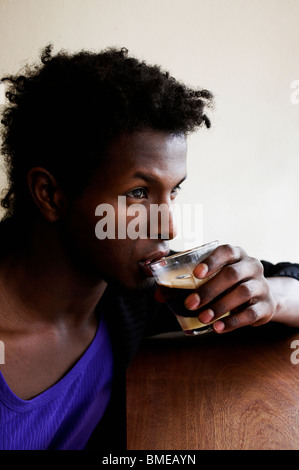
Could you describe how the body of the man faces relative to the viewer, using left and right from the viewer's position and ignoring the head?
facing the viewer and to the right of the viewer
